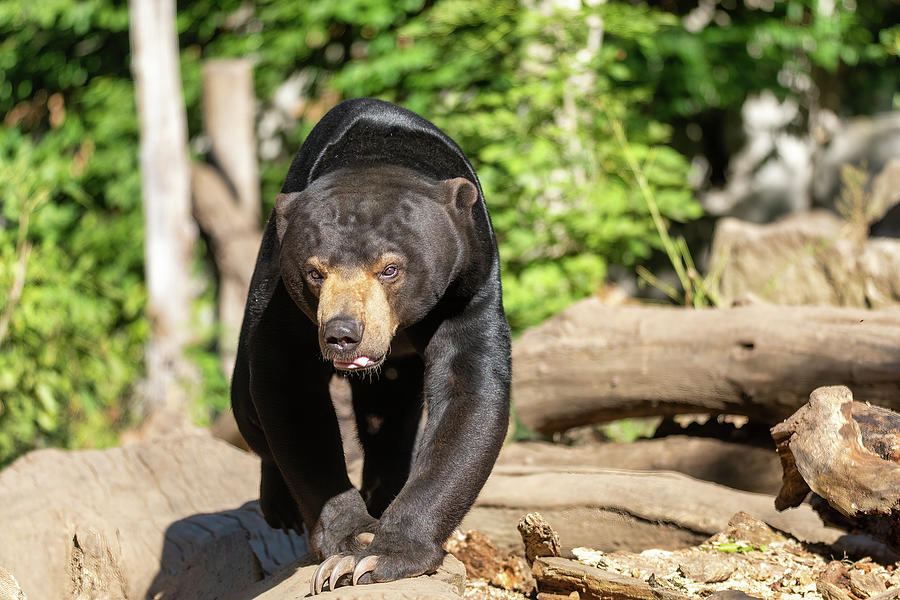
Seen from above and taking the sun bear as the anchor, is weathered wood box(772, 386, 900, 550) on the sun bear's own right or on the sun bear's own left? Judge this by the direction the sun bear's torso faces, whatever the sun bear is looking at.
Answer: on the sun bear's own left

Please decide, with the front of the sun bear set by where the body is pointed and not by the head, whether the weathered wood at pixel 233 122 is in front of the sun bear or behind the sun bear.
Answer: behind

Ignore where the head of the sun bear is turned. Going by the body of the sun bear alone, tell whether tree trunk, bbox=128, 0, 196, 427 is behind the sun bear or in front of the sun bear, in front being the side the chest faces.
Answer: behind

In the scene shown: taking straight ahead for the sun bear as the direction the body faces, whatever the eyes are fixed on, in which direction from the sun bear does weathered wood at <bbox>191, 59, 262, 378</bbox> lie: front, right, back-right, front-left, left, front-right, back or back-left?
back

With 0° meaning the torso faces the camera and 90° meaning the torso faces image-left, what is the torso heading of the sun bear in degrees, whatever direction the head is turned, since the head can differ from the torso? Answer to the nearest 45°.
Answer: approximately 0°

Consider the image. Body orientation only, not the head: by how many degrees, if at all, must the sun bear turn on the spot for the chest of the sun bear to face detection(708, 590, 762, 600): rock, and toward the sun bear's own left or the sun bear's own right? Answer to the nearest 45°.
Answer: approximately 45° to the sun bear's own left

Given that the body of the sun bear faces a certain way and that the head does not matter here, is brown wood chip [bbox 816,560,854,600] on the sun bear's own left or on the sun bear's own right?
on the sun bear's own left

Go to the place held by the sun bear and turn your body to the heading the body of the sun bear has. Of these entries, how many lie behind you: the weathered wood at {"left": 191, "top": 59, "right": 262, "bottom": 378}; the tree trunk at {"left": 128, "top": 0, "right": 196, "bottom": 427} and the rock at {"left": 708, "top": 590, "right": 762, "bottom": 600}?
2

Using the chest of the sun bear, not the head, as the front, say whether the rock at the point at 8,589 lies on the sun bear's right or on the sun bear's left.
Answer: on the sun bear's right

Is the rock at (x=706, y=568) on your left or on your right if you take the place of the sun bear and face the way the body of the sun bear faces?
on your left
